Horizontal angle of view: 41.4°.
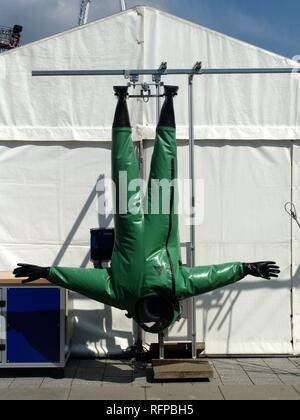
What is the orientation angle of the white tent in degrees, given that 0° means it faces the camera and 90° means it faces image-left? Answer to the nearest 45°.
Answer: approximately 0°
